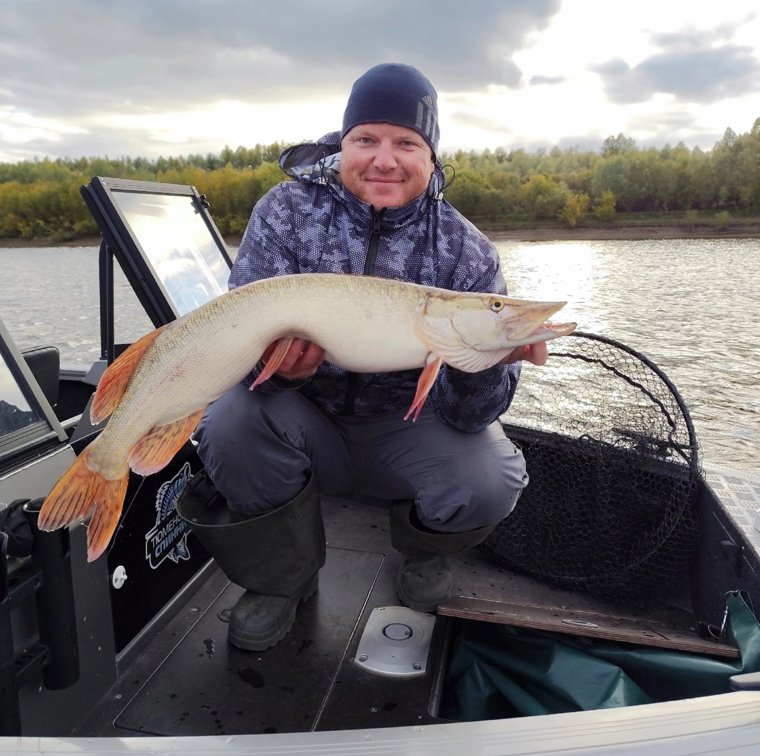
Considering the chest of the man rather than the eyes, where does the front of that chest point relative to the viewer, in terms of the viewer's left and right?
facing the viewer

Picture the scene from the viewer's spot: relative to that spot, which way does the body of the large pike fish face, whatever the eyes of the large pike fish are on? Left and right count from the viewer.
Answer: facing to the right of the viewer
